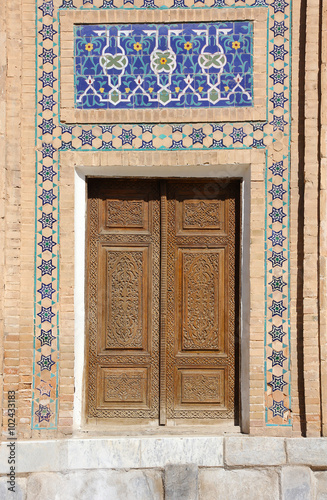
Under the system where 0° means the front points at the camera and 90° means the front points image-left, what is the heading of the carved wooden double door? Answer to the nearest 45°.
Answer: approximately 0°
